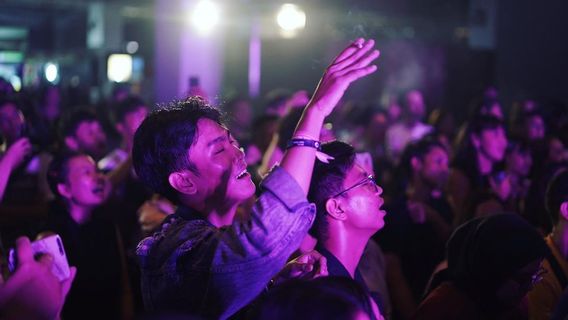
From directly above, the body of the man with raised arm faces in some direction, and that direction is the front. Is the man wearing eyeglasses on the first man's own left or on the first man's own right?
on the first man's own left

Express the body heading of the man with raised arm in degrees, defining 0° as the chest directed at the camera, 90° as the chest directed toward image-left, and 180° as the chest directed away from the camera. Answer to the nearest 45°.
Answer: approximately 270°

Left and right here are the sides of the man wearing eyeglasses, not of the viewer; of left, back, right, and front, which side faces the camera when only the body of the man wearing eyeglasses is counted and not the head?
right

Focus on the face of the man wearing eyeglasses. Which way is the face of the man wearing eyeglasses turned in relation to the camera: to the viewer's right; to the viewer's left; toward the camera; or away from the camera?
to the viewer's right

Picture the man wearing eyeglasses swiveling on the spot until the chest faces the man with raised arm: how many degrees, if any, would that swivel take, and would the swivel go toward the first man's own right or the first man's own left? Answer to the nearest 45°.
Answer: approximately 135° to the first man's own right

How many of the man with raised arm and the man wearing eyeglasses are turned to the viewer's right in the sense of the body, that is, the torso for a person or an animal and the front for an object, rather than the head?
2
